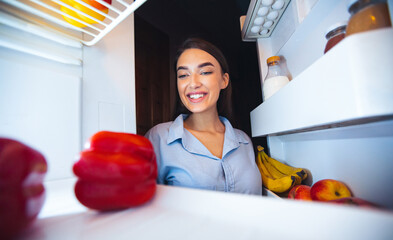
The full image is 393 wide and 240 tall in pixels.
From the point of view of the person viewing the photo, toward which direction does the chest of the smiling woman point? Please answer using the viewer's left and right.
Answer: facing the viewer

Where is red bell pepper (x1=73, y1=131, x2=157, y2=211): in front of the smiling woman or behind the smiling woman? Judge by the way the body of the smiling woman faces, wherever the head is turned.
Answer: in front

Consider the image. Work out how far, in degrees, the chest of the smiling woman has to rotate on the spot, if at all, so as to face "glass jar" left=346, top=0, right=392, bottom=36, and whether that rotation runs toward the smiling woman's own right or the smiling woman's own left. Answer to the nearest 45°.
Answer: approximately 45° to the smiling woman's own left

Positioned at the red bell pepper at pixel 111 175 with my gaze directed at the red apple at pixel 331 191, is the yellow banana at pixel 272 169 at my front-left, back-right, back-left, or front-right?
front-left
